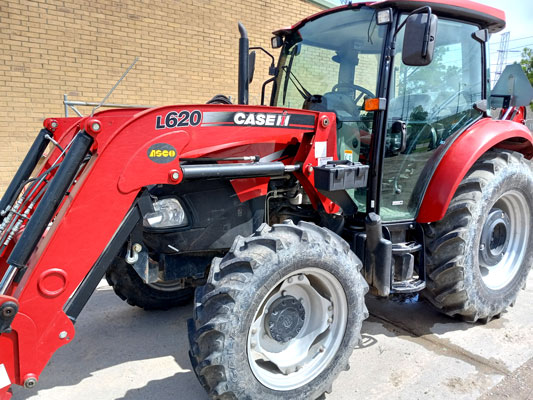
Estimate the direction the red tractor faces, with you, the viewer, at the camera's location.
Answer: facing the viewer and to the left of the viewer
